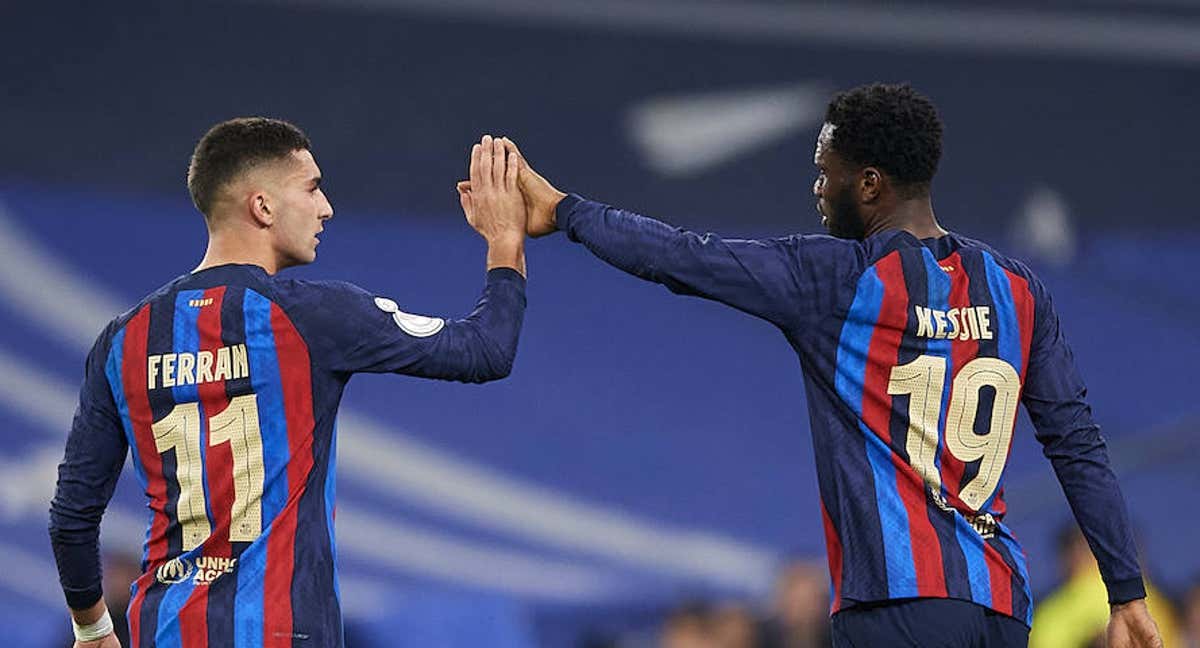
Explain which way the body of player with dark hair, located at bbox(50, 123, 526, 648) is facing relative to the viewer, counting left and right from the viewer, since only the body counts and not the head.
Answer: facing away from the viewer and to the right of the viewer

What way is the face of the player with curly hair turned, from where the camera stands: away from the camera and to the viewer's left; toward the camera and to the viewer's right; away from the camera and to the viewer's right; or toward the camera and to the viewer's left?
away from the camera and to the viewer's left

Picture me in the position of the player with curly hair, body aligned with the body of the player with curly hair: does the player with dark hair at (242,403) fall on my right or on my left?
on my left

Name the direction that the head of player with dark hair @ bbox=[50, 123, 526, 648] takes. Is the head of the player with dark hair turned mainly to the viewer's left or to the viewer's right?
to the viewer's right

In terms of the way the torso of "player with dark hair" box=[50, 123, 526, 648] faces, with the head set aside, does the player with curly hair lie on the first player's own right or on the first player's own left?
on the first player's own right

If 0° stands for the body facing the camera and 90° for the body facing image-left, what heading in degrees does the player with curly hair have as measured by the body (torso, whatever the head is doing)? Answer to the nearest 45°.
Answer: approximately 135°

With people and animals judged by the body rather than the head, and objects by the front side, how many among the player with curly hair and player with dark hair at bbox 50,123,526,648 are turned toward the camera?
0
